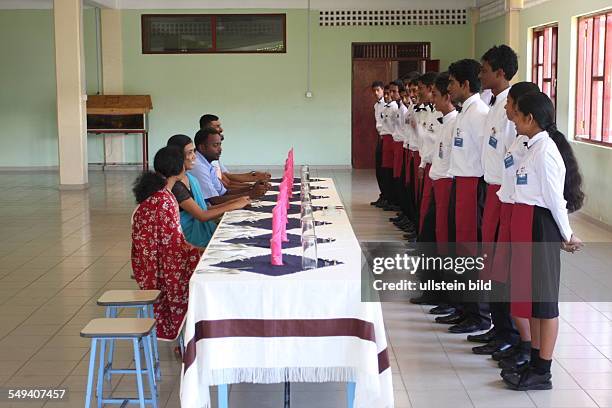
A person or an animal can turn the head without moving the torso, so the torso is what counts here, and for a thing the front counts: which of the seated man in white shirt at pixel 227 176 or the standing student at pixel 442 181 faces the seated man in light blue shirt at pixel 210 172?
the standing student

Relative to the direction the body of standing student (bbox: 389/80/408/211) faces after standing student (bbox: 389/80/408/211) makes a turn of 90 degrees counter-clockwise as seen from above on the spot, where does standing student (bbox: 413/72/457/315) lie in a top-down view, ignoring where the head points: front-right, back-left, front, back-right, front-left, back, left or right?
front-right

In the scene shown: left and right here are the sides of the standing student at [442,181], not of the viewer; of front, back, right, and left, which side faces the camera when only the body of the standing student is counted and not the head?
left

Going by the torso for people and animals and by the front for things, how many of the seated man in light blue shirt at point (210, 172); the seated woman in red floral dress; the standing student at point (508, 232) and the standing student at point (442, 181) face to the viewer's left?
2

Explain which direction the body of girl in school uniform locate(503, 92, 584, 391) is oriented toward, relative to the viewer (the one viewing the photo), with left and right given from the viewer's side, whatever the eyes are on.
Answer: facing to the left of the viewer

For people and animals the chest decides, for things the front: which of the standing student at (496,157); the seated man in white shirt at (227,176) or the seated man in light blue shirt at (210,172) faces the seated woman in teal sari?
the standing student

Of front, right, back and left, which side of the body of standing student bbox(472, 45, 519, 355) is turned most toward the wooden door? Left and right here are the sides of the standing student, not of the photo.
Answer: right

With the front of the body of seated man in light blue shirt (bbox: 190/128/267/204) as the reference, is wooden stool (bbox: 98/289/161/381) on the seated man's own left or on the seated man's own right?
on the seated man's own right

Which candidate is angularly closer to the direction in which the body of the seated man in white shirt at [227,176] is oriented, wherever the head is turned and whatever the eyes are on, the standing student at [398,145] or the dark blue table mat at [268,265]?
the standing student

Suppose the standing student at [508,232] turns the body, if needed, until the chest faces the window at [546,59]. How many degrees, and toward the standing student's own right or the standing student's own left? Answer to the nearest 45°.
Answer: approximately 90° to the standing student's own right

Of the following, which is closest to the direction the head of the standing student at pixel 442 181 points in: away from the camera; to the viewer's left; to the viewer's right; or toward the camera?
to the viewer's left

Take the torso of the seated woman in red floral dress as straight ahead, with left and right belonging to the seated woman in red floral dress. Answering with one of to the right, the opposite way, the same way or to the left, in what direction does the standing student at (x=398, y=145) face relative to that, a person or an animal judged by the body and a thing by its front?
the opposite way

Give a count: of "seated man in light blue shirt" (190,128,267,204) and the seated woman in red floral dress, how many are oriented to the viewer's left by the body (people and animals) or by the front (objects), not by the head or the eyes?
0

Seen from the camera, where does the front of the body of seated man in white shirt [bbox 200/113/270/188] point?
to the viewer's right

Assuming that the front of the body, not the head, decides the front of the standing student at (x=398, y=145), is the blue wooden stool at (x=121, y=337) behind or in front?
in front

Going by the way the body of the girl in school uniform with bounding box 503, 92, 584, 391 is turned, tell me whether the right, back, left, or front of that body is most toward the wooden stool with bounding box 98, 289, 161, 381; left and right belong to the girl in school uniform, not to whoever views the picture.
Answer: front

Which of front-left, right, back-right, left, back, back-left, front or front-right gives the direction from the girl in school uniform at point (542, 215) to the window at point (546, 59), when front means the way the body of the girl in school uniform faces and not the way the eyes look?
right

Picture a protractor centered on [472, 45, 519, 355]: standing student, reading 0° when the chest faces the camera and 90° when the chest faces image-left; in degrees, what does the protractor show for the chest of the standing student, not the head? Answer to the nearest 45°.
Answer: approximately 90°

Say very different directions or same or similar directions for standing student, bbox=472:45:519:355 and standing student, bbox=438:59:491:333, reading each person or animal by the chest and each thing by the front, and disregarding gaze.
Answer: same or similar directions
